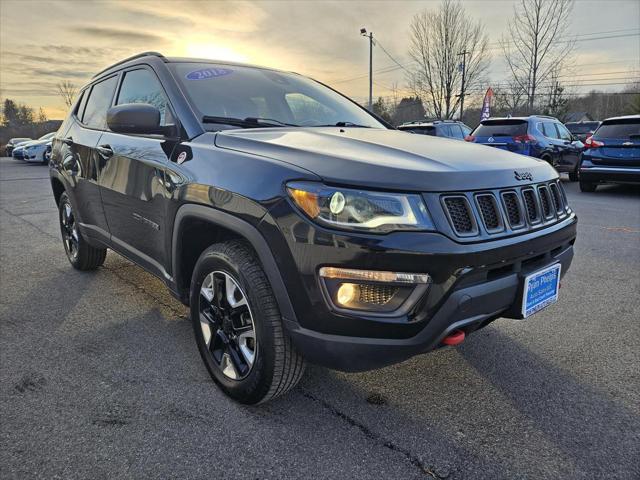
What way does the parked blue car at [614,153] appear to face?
away from the camera

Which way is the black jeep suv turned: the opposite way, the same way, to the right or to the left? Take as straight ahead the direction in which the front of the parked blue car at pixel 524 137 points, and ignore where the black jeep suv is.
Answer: to the right

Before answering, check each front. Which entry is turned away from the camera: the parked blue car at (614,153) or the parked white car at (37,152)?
the parked blue car

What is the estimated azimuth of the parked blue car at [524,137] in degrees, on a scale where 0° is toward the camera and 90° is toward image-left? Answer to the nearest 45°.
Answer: approximately 225°

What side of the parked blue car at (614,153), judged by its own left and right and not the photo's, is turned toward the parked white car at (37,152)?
left

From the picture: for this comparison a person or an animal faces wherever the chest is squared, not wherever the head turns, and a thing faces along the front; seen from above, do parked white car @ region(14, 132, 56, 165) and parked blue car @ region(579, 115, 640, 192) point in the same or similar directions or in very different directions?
very different directions

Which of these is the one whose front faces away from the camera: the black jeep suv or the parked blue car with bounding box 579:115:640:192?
the parked blue car

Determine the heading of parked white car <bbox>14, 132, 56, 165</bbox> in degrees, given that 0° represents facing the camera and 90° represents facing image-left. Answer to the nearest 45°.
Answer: approximately 45°

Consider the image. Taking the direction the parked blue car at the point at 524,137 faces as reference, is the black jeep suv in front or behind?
behind

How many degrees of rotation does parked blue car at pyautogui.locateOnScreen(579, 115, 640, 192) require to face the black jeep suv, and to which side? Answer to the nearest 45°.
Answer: approximately 180°

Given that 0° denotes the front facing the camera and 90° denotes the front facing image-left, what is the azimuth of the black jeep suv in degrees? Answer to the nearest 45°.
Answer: approximately 315°
